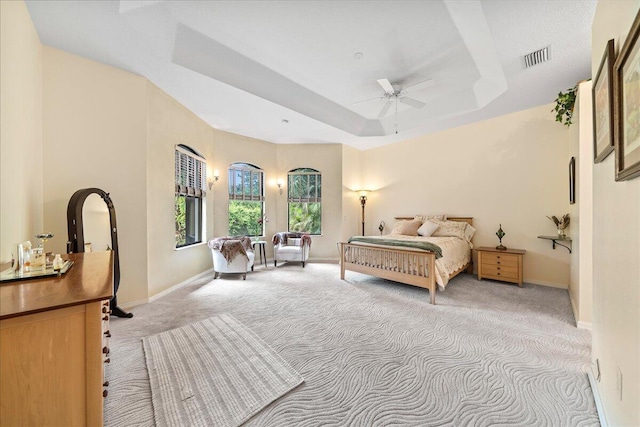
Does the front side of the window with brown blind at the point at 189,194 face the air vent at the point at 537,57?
yes

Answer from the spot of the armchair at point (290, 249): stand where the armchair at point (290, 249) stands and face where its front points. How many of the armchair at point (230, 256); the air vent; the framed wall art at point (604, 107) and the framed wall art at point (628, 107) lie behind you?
0

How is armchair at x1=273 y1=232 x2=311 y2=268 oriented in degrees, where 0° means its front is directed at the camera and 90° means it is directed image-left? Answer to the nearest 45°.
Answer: approximately 0°

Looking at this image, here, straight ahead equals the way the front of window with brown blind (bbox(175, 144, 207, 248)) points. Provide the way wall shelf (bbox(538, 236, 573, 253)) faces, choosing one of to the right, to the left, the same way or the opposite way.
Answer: the opposite way

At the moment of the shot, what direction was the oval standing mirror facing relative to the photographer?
facing the viewer and to the right of the viewer

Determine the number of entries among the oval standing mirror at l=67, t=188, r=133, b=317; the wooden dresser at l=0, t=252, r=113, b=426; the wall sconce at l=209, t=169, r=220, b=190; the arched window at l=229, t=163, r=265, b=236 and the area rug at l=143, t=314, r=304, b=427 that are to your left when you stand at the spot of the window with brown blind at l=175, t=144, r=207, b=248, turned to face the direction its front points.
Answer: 2

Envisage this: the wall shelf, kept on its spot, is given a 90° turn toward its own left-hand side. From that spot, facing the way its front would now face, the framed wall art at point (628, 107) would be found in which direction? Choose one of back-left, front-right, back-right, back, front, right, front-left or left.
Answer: front-right

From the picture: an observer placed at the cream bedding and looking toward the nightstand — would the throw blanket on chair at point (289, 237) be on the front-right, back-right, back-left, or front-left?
back-left

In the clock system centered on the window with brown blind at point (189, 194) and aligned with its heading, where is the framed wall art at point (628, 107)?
The framed wall art is roughly at 1 o'clock from the window with brown blind.

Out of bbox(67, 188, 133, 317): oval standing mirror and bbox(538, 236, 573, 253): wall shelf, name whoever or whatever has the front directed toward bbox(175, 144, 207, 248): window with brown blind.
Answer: the wall shelf

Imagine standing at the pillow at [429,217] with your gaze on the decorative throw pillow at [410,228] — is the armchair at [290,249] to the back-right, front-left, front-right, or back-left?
front-right

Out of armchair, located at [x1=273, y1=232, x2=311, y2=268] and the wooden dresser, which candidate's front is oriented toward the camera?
the armchair

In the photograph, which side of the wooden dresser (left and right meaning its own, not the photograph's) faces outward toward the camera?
right

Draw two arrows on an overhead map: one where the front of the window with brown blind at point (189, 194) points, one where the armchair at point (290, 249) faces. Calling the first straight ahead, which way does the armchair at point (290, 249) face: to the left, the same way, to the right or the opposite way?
to the right

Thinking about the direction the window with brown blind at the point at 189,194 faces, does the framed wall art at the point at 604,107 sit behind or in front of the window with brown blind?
in front

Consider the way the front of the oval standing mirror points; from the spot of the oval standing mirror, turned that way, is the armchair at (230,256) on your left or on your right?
on your left

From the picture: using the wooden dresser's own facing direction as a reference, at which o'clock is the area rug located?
The area rug is roughly at 11 o'clock from the wooden dresser.

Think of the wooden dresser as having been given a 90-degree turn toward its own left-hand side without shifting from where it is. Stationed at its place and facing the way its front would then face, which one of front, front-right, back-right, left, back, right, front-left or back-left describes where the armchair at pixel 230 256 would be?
front-right

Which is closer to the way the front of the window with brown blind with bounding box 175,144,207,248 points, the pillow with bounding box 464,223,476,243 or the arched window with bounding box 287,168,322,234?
the pillow
